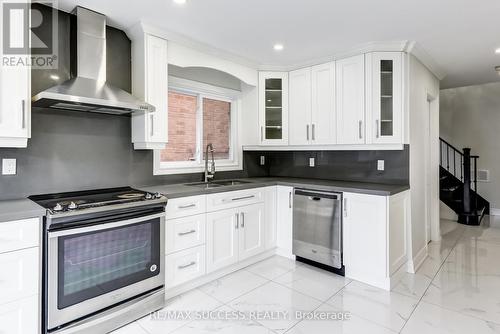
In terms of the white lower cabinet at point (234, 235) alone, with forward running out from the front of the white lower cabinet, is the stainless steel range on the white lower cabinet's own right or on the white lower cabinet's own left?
on the white lower cabinet's own right

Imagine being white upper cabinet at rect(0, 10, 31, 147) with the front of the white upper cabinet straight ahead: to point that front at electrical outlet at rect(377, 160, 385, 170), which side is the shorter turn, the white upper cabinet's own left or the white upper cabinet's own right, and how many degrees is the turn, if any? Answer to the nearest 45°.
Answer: approximately 90° to the white upper cabinet's own left

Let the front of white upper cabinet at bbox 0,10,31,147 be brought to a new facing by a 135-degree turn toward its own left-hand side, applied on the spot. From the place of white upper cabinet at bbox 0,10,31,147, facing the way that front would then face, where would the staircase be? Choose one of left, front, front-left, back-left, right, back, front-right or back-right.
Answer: front-right

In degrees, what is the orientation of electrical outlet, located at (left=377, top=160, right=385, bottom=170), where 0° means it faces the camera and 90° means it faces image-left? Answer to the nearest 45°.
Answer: approximately 0°

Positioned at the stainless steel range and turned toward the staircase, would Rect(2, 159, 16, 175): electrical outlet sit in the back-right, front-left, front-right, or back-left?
back-left

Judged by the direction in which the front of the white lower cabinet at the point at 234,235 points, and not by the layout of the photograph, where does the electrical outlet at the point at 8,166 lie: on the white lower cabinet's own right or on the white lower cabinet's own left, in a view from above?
on the white lower cabinet's own right

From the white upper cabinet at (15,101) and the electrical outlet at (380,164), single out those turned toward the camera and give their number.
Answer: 2

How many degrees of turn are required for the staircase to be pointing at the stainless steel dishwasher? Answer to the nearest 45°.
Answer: approximately 45° to its right

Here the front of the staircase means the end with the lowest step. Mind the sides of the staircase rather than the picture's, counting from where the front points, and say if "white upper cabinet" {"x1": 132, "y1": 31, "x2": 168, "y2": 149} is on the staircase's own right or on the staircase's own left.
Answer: on the staircase's own right

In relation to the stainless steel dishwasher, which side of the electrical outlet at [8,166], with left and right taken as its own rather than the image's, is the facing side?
left

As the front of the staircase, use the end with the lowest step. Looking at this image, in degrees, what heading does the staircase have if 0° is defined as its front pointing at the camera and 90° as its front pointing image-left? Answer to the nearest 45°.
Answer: approximately 315°
